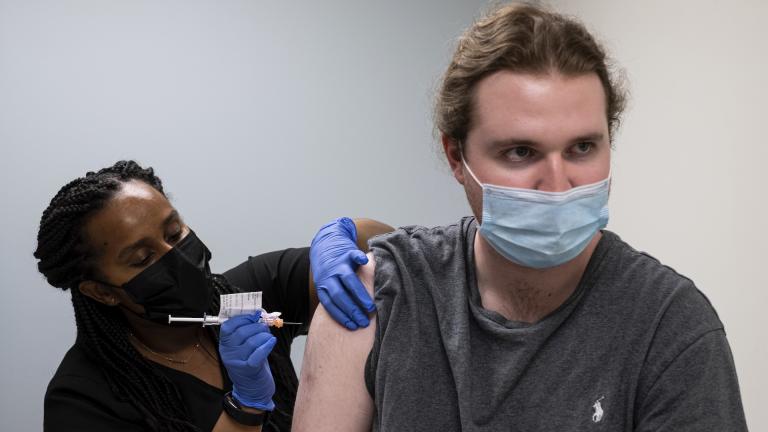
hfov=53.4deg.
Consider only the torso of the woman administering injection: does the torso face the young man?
yes

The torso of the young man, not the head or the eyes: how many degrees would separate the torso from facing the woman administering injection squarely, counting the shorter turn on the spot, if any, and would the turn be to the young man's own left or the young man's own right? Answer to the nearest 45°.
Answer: approximately 135° to the young man's own right

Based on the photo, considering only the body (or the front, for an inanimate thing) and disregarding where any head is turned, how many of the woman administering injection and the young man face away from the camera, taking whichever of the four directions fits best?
0

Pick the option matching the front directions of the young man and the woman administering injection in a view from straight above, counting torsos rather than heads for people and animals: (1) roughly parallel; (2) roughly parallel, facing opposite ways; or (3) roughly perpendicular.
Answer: roughly perpendicular

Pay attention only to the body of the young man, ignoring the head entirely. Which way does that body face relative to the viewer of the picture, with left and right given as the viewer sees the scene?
facing the viewer
